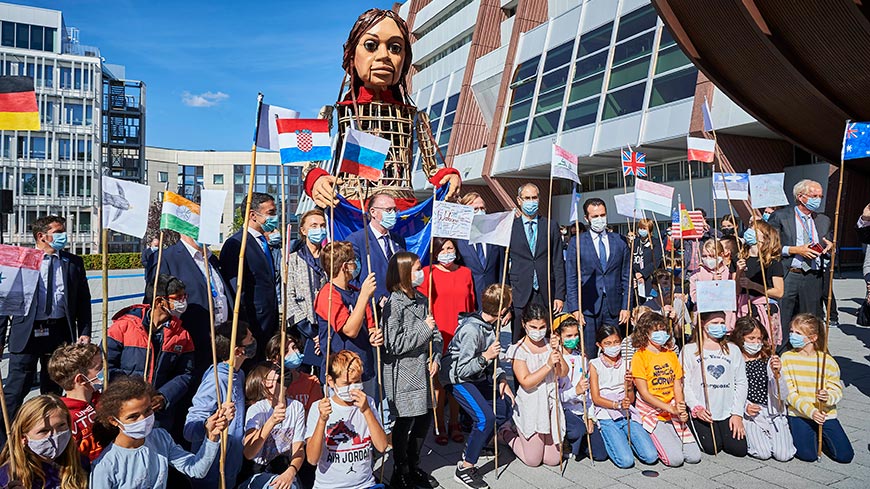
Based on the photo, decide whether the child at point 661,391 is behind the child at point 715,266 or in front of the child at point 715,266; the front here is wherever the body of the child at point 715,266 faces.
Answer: in front

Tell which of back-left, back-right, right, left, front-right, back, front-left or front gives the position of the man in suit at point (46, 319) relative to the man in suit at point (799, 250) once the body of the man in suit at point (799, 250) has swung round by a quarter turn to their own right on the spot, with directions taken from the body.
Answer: front

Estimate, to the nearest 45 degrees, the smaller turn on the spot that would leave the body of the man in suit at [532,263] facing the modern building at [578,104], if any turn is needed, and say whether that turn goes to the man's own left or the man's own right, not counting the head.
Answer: approximately 180°

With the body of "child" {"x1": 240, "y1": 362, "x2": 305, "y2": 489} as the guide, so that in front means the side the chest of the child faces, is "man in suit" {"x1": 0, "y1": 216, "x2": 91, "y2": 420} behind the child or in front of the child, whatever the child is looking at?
behind

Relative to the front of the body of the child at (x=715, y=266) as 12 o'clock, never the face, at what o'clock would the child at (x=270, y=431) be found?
the child at (x=270, y=431) is roughly at 1 o'clock from the child at (x=715, y=266).

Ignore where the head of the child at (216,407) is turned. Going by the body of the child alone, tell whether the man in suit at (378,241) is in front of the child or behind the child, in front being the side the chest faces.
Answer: in front

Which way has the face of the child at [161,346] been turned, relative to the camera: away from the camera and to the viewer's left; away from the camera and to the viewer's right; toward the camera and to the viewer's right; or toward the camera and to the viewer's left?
toward the camera and to the viewer's right

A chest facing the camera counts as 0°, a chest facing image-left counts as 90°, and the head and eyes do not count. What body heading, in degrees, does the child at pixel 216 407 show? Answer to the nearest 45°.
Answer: approximately 270°
